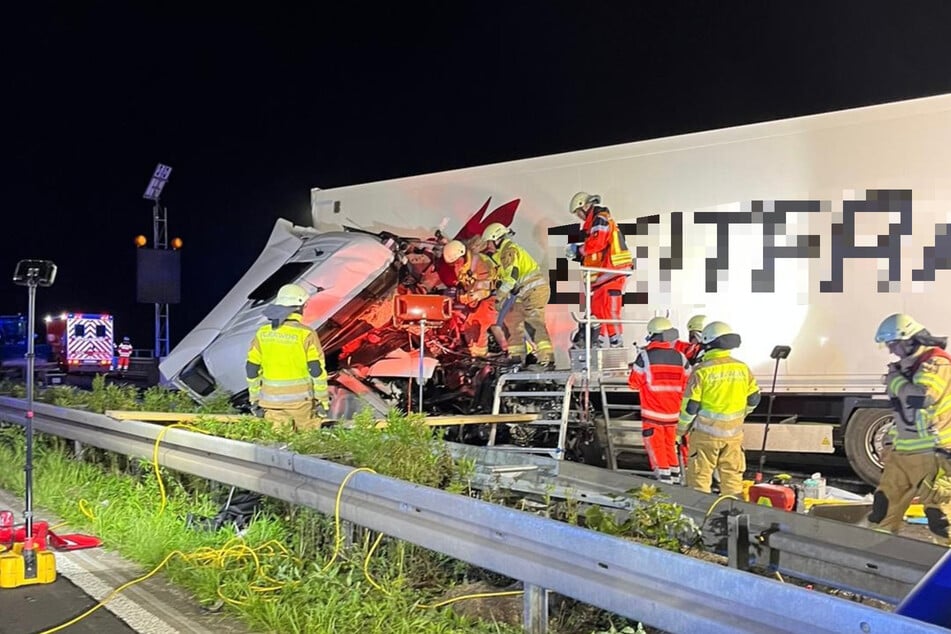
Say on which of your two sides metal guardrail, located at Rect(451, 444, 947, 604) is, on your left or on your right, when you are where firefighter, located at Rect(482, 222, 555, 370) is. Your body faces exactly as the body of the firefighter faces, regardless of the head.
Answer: on your left

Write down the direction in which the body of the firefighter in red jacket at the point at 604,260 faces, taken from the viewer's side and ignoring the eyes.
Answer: to the viewer's left

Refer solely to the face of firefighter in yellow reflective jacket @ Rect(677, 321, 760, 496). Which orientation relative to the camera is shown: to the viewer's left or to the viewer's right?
to the viewer's left

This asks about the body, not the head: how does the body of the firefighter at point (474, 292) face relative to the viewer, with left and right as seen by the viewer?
facing to the left of the viewer

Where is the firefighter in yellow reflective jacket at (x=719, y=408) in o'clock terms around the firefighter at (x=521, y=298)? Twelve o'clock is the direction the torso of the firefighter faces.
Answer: The firefighter in yellow reflective jacket is roughly at 8 o'clock from the firefighter.

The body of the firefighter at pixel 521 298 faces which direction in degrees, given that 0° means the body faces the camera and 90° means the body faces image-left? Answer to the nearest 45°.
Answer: approximately 90°
